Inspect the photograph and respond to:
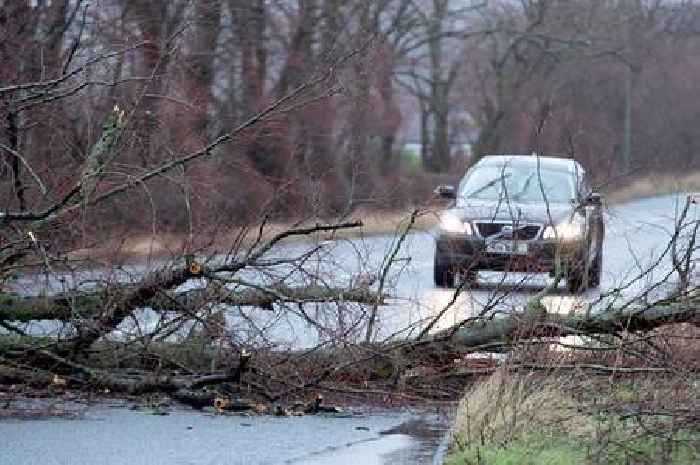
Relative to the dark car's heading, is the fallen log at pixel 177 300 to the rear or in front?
in front

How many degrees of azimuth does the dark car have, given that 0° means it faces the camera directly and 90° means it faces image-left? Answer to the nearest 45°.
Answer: approximately 0°

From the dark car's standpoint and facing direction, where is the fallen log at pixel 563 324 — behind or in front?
in front
